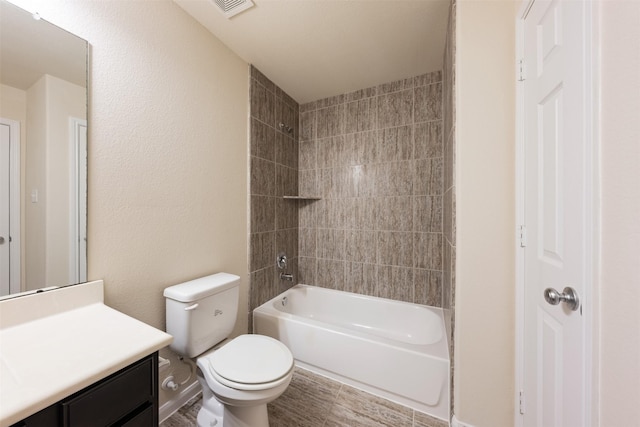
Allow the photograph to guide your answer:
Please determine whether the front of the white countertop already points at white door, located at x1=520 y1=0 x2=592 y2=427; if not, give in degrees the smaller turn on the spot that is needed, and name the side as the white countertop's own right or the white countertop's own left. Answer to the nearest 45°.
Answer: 0° — it already faces it

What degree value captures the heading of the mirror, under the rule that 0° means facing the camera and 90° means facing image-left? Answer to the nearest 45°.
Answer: approximately 315°

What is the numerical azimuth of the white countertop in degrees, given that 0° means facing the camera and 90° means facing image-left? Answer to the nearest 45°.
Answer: approximately 315°

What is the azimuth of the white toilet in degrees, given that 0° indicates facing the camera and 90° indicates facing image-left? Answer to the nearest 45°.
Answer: approximately 315°

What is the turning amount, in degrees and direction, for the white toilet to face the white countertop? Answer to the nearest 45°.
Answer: approximately 90° to its right

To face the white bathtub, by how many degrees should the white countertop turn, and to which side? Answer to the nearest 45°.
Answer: approximately 45° to its left

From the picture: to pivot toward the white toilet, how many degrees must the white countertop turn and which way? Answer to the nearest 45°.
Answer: approximately 45° to its left
